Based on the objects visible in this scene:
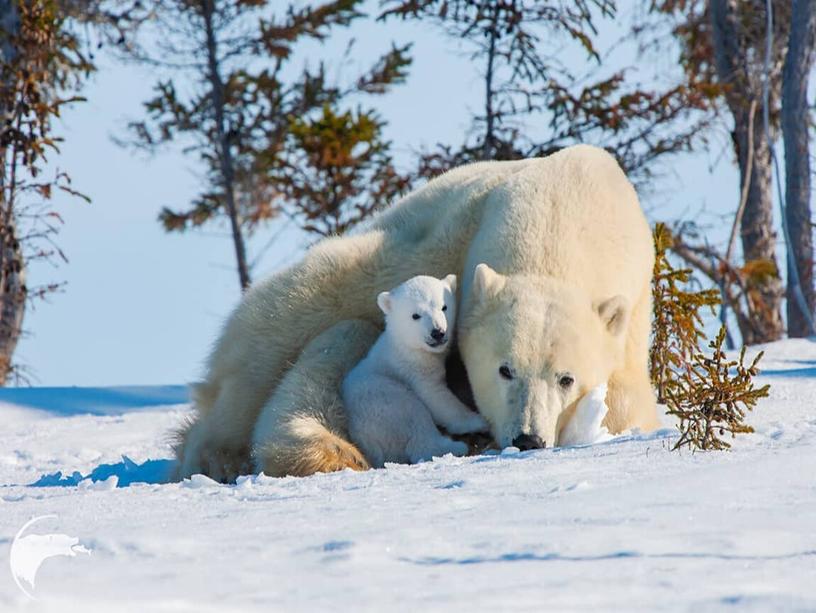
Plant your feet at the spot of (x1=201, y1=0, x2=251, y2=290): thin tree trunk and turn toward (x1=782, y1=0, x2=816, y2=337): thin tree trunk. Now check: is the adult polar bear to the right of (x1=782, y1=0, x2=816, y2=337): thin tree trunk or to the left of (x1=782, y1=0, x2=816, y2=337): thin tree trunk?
right

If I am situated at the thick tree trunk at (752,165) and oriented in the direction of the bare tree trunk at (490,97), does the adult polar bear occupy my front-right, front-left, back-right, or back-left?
front-left

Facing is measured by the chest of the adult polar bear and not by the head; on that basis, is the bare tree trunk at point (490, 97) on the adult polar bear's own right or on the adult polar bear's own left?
on the adult polar bear's own left
